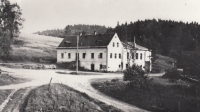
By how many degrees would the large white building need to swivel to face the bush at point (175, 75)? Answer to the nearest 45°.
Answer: approximately 90° to its left

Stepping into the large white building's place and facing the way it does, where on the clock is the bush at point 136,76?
The bush is roughly at 10 o'clock from the large white building.

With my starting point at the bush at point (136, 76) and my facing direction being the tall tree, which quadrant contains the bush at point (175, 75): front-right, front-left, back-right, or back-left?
back-right

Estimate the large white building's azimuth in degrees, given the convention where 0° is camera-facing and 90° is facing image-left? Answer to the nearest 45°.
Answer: approximately 45°
